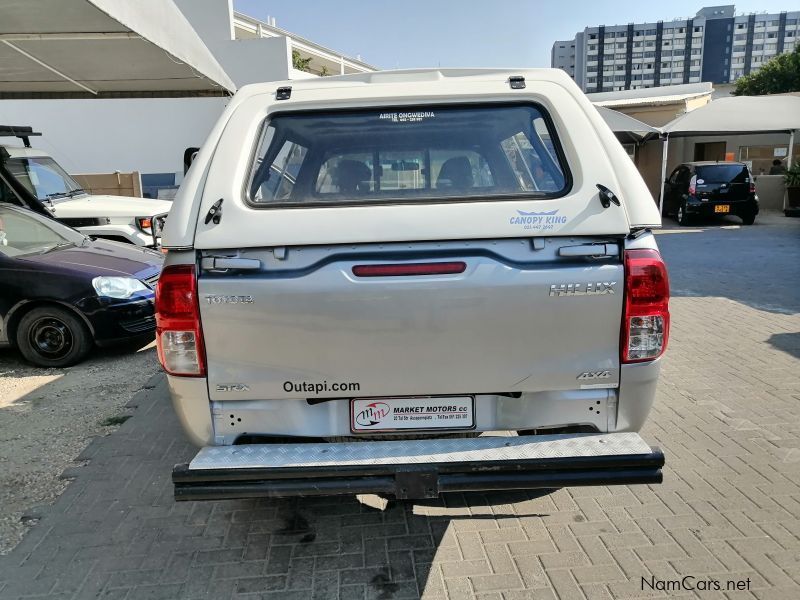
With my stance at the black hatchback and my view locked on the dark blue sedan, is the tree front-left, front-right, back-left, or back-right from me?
back-right

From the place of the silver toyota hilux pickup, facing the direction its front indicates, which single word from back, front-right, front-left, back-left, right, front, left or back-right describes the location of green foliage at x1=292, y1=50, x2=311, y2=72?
front

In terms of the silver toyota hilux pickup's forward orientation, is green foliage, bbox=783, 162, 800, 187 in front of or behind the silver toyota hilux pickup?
in front

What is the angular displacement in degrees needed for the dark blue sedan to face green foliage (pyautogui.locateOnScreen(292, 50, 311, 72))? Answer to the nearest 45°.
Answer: approximately 45° to its left

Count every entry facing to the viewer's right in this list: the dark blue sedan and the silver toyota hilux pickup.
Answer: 1

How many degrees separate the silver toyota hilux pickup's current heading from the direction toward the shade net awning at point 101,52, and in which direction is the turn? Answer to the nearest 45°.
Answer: approximately 45° to its left

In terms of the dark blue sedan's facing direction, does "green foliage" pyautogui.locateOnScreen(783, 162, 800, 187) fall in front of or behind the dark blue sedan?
in front

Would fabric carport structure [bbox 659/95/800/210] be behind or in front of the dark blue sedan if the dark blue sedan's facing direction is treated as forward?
in front

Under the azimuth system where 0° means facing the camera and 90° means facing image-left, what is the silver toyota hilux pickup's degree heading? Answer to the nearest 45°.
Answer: approximately 180°

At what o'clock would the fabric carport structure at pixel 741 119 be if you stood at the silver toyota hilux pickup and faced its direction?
The fabric carport structure is roughly at 1 o'clock from the silver toyota hilux pickup.

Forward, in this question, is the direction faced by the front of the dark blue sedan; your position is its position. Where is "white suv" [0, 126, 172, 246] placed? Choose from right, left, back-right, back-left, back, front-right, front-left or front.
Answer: left

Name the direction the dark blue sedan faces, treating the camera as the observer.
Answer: facing to the right of the viewer
